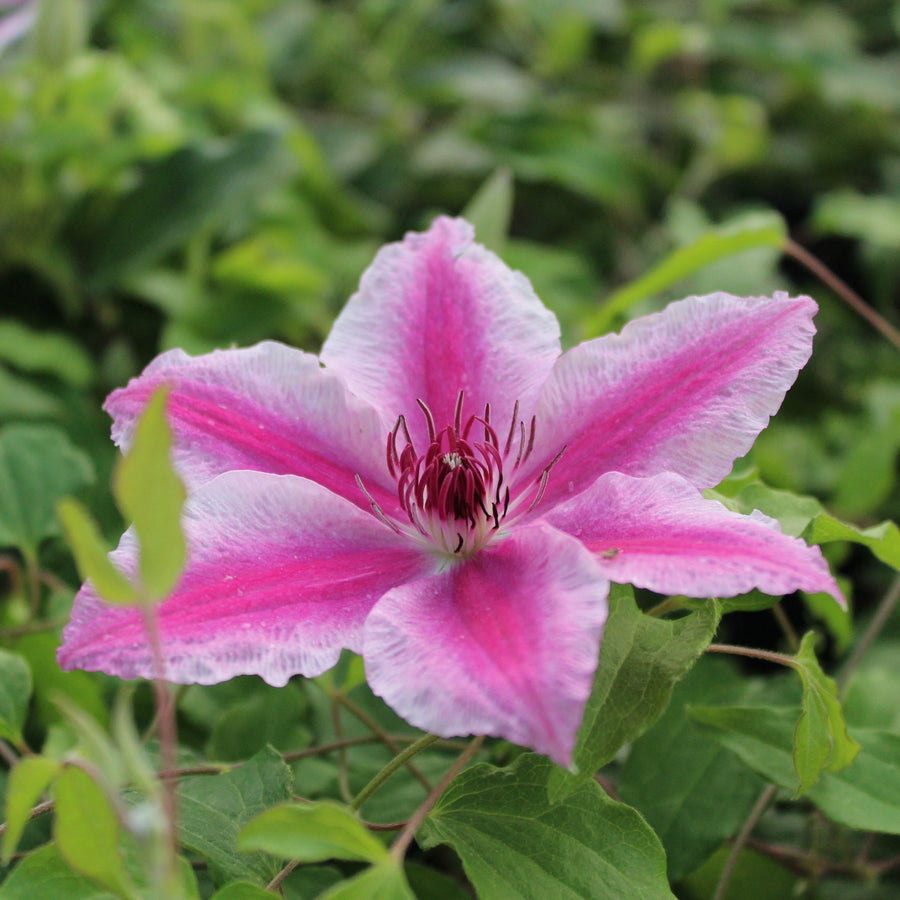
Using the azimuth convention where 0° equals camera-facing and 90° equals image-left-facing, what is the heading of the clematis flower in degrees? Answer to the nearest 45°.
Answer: approximately 0°
